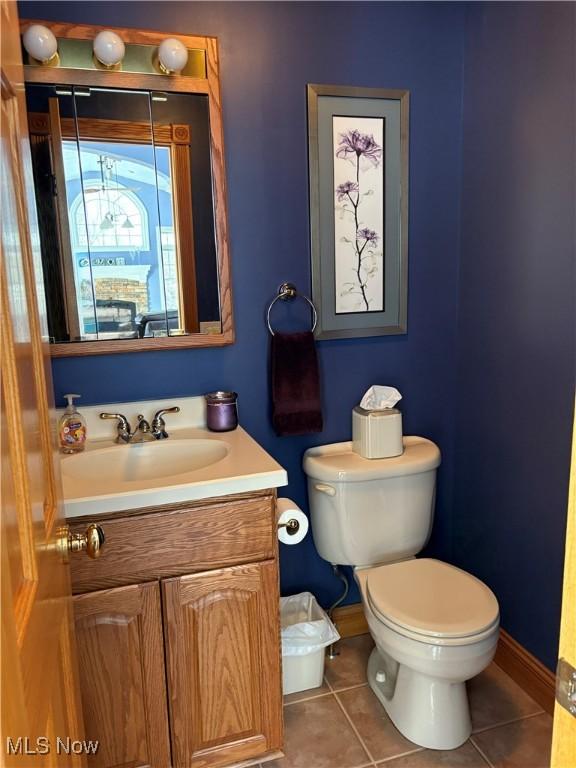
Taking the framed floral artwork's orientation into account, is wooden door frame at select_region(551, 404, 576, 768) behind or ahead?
ahead

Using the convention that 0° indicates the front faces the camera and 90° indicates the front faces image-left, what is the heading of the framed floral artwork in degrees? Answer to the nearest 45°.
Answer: approximately 0°

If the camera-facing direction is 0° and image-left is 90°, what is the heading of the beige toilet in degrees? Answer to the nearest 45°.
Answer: approximately 315°

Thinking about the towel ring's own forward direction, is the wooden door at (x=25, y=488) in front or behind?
in front

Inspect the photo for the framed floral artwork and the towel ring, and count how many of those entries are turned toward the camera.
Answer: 2
